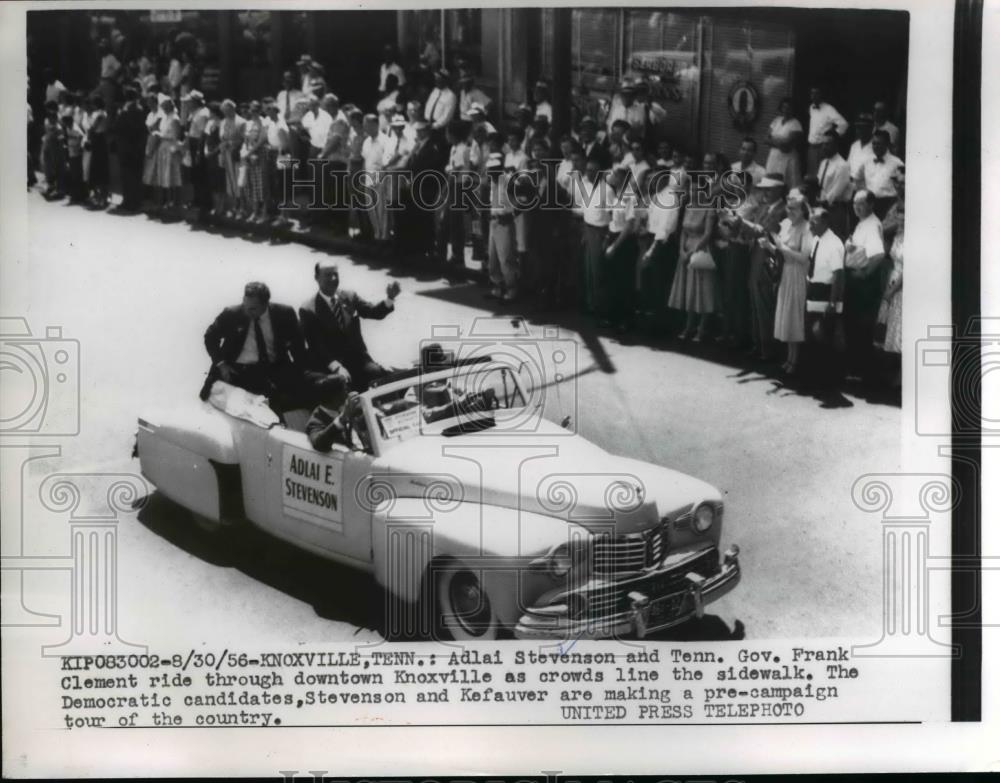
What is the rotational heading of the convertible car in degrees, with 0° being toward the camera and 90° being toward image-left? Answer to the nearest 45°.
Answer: approximately 315°

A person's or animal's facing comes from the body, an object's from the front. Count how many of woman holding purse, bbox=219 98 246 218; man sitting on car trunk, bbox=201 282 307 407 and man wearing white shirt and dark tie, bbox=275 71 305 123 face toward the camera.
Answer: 3

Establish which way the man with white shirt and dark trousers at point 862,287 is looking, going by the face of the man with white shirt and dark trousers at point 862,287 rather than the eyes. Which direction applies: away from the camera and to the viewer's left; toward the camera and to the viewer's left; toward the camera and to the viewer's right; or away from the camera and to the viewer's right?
toward the camera and to the viewer's left

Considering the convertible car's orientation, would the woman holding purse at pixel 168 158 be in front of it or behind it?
behind

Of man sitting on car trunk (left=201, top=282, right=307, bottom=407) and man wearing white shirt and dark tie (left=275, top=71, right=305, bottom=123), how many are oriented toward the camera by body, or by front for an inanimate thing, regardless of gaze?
2

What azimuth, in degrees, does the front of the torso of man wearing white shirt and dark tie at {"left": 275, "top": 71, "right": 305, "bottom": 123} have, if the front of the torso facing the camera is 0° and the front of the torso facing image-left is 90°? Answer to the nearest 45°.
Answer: approximately 0°

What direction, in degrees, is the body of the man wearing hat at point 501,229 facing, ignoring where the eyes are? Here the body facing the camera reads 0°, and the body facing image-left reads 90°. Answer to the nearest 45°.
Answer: approximately 45°

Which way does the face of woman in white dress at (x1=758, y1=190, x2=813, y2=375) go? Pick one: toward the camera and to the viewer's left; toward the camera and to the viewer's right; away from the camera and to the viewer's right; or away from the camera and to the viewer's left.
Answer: toward the camera and to the viewer's left
